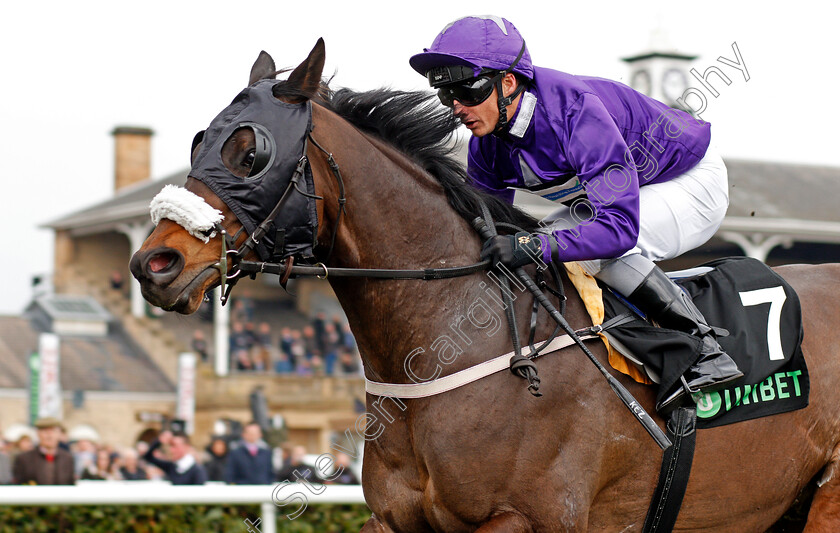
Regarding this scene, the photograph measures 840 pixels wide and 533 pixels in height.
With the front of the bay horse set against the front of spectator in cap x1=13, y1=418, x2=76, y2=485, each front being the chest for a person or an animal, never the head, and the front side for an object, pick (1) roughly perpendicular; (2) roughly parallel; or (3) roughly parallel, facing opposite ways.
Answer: roughly perpendicular

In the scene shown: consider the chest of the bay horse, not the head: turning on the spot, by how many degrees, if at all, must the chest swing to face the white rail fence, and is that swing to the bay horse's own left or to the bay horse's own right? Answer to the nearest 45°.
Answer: approximately 45° to the bay horse's own right

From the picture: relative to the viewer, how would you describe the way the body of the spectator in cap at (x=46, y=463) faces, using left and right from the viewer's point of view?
facing the viewer

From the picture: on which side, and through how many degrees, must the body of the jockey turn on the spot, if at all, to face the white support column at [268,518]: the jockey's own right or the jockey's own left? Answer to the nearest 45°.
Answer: approximately 90° to the jockey's own right

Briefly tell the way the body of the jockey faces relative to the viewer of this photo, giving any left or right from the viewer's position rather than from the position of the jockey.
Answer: facing the viewer and to the left of the viewer

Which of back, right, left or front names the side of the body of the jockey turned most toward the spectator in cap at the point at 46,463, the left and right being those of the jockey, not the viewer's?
right

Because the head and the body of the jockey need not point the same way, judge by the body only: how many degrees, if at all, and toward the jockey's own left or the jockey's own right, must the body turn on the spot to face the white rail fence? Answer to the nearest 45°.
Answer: approximately 90° to the jockey's own right

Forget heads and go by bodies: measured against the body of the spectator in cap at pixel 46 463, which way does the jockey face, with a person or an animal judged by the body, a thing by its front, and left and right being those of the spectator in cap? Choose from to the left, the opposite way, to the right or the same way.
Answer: to the right

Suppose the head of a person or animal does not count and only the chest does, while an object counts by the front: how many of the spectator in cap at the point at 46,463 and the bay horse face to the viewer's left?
1

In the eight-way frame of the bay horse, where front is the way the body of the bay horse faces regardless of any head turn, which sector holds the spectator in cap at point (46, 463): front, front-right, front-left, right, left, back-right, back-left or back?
front-right

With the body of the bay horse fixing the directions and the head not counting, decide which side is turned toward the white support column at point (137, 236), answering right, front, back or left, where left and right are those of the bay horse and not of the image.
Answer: right

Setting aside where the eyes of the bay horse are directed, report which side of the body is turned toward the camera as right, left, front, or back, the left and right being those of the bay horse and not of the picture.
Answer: left
